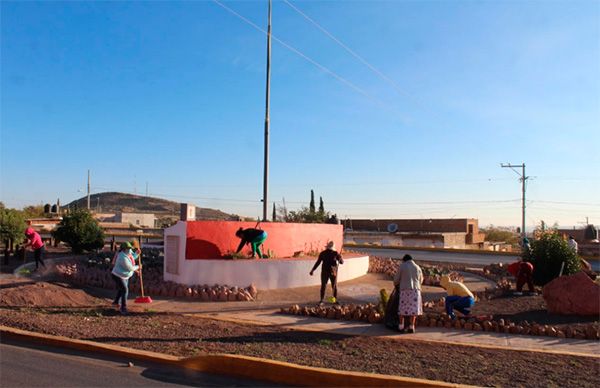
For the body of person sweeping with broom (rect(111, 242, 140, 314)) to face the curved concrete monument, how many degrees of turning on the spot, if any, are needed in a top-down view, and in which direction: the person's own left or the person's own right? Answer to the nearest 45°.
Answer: approximately 45° to the person's own left

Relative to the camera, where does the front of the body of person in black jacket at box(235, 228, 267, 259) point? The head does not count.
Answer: to the viewer's left

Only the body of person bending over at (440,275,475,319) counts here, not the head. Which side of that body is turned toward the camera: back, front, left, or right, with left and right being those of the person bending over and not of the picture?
left

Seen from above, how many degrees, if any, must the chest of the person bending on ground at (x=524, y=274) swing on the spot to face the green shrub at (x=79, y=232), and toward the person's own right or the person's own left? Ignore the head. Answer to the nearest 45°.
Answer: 0° — they already face it

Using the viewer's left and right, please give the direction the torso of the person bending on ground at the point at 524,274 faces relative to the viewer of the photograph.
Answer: facing to the left of the viewer

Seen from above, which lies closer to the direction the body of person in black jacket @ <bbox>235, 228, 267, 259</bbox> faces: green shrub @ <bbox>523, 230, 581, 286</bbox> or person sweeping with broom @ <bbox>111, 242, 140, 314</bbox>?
the person sweeping with broom
